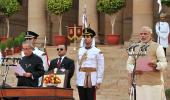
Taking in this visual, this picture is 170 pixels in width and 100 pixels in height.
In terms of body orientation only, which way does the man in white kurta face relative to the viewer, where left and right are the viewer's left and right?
facing the viewer and to the left of the viewer

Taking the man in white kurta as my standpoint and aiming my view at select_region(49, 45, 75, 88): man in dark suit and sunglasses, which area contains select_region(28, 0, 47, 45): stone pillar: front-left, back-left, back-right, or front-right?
front-right

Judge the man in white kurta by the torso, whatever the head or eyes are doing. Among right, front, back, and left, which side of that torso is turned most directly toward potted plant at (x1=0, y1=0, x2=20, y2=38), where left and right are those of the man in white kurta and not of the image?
right

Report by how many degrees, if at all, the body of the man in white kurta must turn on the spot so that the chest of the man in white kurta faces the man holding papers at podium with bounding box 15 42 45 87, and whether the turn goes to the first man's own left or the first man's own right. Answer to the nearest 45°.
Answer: approximately 45° to the first man's own right

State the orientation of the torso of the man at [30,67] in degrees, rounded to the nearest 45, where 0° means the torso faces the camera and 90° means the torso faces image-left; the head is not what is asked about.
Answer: approximately 45°

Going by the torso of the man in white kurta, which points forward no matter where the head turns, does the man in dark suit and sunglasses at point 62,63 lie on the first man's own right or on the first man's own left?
on the first man's own right

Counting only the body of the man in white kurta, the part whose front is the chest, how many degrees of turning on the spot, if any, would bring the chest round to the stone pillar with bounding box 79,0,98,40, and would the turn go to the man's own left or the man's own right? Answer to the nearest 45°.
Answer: approximately 135° to the man's own right

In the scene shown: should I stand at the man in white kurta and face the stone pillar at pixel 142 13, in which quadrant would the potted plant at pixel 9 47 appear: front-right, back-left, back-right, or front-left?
front-left

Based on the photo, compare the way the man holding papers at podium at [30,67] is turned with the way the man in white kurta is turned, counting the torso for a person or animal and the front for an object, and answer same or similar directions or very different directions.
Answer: same or similar directions

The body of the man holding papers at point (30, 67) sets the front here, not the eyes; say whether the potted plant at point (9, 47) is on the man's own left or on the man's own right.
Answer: on the man's own right

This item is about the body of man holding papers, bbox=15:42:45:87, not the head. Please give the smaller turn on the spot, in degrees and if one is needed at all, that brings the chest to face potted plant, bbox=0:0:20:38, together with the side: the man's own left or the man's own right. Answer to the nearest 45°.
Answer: approximately 135° to the man's own right
